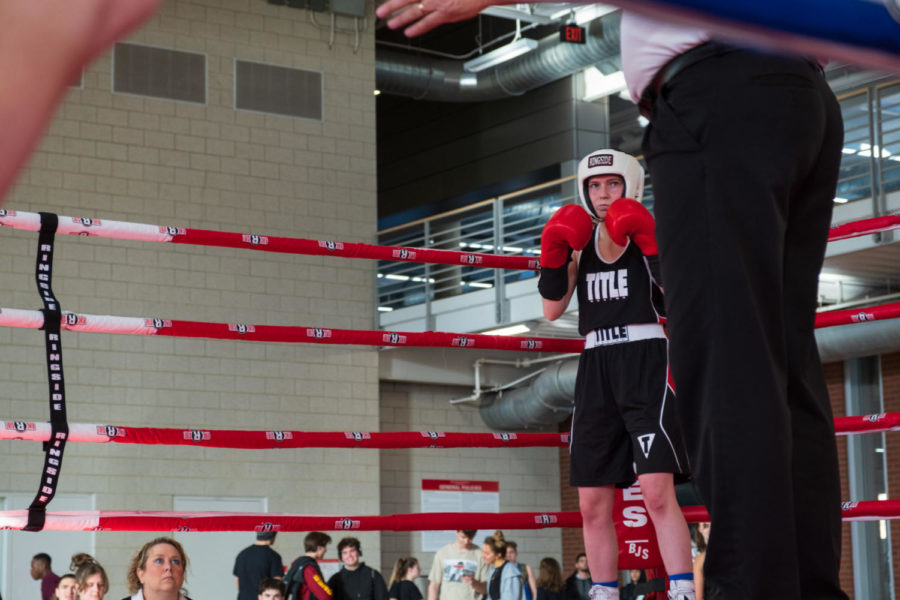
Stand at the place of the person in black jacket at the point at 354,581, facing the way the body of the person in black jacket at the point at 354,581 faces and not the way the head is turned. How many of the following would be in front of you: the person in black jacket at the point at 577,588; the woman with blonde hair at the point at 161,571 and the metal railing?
1

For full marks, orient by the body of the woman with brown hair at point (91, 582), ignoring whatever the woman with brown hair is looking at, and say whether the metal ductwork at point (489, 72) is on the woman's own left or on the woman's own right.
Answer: on the woman's own left

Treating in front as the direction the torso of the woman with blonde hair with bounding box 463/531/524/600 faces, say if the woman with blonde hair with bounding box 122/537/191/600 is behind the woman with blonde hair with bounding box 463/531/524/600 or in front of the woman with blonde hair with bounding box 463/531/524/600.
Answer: in front

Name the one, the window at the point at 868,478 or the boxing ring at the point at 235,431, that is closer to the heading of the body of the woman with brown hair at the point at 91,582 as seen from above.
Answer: the boxing ring

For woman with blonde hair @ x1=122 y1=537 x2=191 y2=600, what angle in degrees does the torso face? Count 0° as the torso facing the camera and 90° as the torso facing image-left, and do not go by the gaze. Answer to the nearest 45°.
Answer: approximately 315°

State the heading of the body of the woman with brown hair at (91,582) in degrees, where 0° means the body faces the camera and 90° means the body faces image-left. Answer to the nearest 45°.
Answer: approximately 315°
